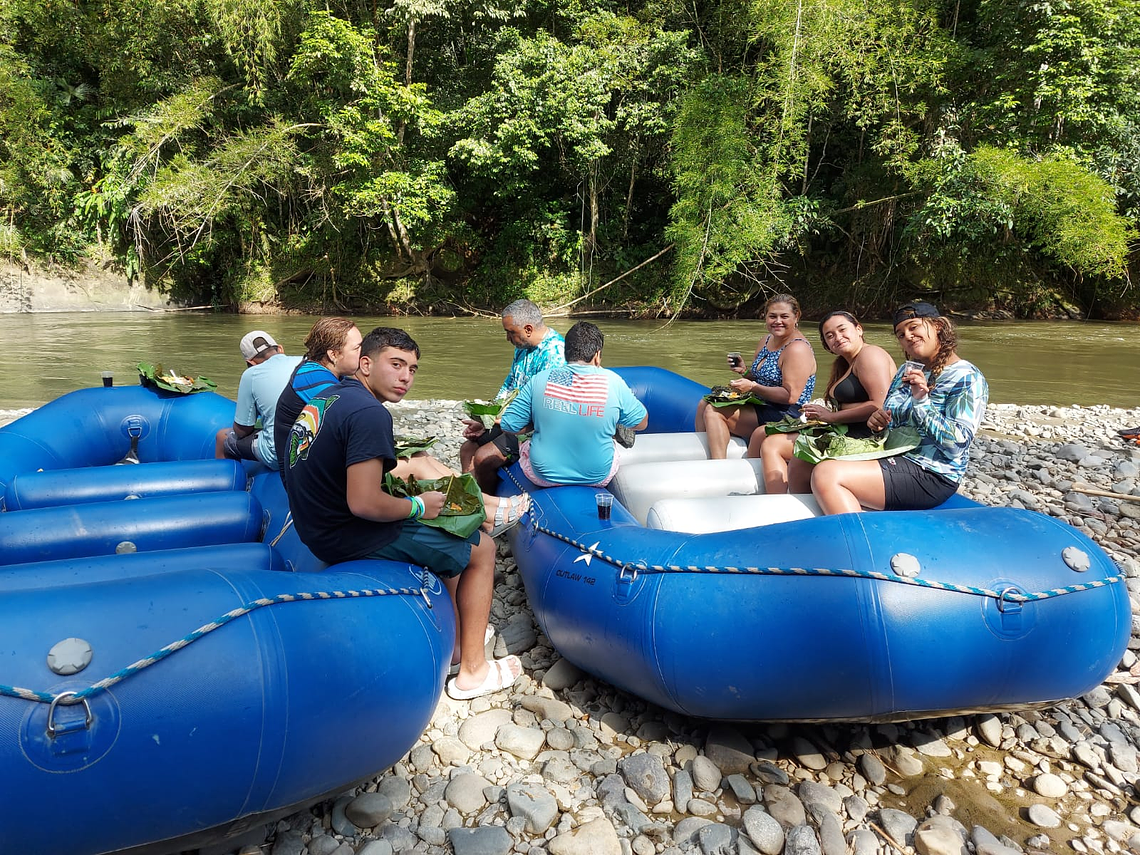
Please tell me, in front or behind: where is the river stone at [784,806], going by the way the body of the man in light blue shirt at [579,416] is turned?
behind

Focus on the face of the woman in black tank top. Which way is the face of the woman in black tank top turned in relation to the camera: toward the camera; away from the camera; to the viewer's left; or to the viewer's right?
toward the camera

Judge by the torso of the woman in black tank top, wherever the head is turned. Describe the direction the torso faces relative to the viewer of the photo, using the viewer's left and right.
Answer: facing the viewer and to the left of the viewer

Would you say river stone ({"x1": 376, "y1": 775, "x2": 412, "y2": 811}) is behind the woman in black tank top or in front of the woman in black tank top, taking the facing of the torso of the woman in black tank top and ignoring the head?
in front

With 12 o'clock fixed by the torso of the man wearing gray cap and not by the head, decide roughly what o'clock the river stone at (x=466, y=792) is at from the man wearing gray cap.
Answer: The river stone is roughly at 7 o'clock from the man wearing gray cap.

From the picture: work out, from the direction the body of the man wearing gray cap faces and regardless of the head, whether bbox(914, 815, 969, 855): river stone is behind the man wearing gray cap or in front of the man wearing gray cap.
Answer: behind

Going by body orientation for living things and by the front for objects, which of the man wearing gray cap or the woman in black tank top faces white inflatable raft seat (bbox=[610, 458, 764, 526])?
the woman in black tank top

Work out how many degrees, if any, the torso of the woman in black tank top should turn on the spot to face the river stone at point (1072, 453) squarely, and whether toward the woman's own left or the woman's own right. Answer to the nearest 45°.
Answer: approximately 180°

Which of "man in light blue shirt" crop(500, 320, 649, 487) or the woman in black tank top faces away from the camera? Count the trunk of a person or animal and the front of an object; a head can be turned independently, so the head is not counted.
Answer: the man in light blue shirt

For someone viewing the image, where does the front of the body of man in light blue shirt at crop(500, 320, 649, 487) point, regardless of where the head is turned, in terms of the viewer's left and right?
facing away from the viewer

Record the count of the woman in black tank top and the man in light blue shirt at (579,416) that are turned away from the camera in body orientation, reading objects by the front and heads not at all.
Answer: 1

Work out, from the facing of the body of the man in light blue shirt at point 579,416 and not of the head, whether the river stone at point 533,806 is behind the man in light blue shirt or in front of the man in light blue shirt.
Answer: behind

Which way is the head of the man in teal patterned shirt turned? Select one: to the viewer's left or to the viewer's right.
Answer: to the viewer's left

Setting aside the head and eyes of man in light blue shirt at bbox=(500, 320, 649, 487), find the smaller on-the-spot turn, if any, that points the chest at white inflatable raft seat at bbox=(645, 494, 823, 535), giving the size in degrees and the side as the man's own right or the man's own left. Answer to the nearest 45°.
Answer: approximately 135° to the man's own right

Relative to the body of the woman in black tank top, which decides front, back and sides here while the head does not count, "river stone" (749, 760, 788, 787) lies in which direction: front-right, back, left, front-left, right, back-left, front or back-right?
front-left

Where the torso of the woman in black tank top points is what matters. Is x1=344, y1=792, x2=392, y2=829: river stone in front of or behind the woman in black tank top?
in front
